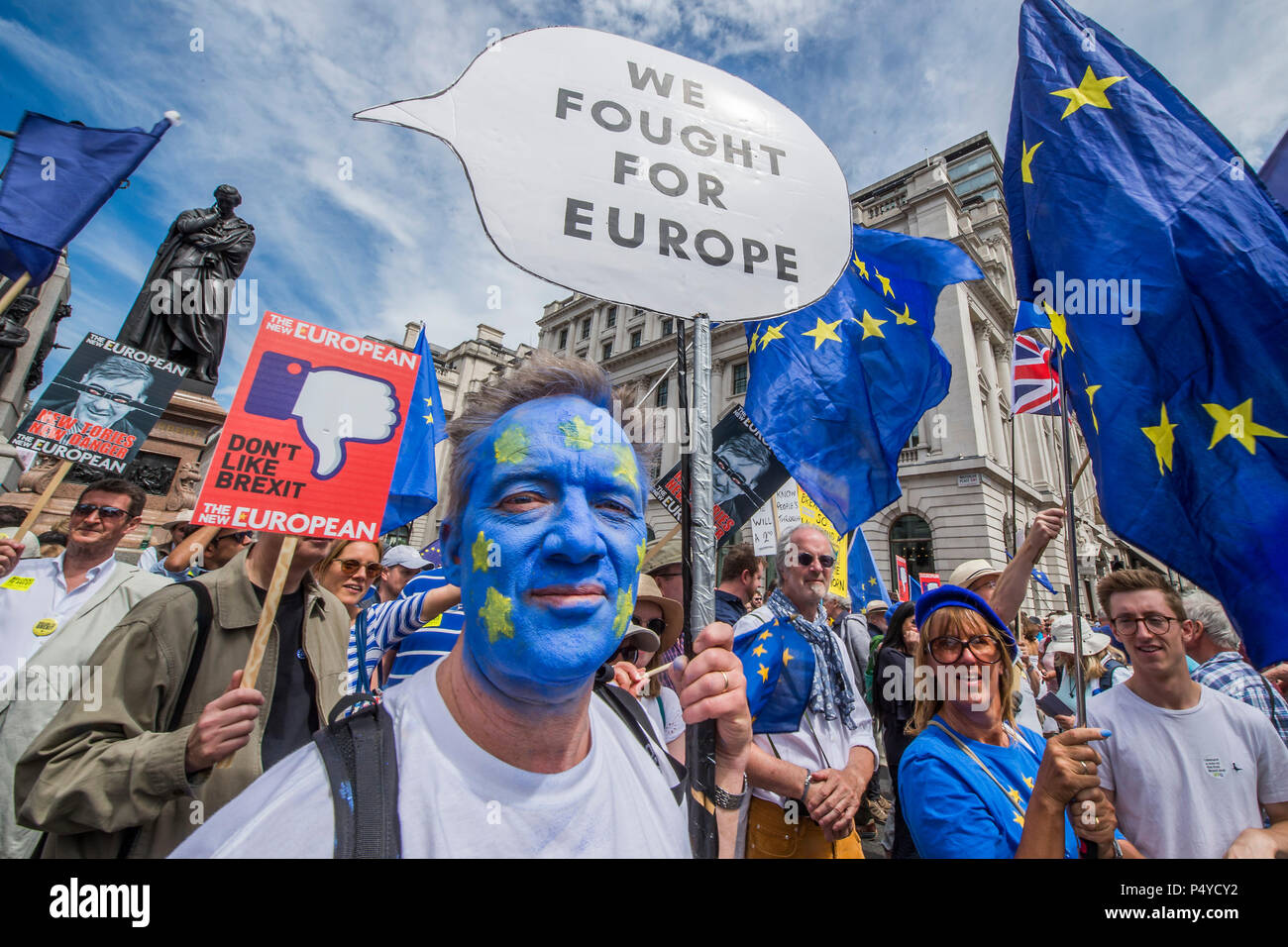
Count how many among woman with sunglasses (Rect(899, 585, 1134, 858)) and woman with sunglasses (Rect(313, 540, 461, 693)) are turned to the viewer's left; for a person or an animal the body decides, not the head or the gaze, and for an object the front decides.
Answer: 0

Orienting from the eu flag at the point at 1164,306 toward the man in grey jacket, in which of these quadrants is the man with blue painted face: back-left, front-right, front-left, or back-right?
front-left

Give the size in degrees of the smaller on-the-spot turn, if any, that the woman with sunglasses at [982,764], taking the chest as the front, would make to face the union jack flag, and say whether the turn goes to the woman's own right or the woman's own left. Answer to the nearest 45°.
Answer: approximately 135° to the woman's own left

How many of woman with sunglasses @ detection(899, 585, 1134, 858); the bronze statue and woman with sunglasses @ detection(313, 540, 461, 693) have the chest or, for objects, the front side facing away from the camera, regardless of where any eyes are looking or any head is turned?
0

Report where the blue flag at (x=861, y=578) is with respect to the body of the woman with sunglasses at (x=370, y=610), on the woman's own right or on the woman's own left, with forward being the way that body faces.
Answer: on the woman's own left

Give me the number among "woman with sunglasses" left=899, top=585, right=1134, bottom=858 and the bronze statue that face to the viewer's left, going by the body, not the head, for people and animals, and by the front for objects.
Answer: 0

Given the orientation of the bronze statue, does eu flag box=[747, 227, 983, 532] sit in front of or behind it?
in front

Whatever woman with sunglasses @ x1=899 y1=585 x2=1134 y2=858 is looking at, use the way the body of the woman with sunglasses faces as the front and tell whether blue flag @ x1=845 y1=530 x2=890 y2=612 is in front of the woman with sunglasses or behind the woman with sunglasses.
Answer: behind

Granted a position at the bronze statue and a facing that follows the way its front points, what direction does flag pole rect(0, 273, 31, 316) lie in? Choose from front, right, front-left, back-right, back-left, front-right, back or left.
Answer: front-right

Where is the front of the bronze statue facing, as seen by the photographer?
facing the viewer and to the right of the viewer

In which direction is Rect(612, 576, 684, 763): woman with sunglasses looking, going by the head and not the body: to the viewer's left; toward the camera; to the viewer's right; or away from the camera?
toward the camera

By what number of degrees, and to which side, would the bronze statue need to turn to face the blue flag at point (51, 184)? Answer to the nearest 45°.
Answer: approximately 45° to its right

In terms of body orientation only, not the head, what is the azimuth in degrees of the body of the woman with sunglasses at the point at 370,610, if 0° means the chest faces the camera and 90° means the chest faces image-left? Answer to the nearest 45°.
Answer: approximately 315°
